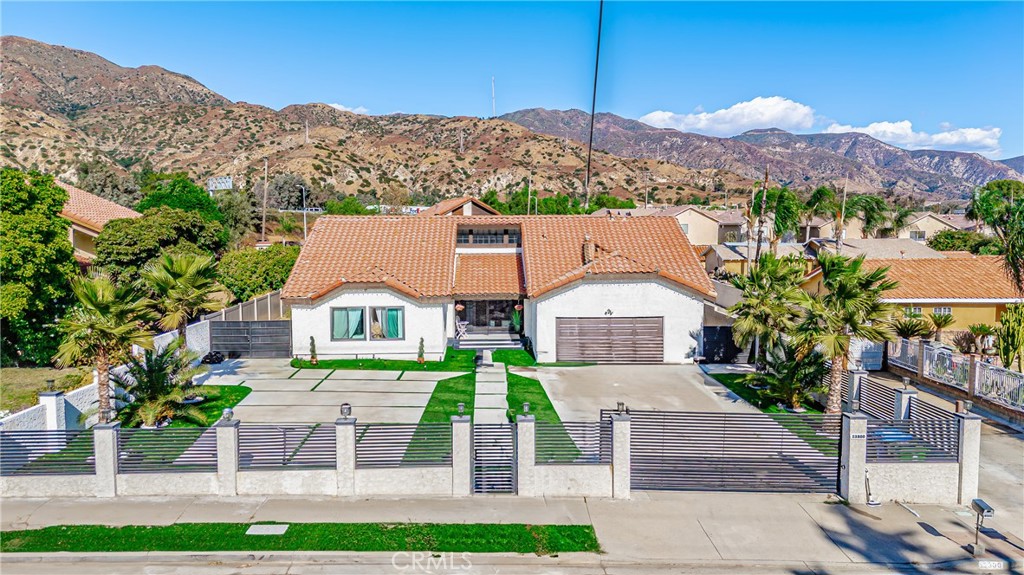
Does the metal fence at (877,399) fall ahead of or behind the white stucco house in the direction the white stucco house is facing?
ahead

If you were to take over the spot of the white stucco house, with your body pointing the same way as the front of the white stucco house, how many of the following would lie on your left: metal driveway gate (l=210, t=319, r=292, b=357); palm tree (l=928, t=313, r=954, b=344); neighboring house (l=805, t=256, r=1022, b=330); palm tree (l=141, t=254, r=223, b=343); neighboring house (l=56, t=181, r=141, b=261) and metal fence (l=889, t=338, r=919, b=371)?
3

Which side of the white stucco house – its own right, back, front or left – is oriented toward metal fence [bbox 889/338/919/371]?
left

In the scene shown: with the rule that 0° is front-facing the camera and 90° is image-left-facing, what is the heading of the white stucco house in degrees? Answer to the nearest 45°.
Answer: approximately 0°

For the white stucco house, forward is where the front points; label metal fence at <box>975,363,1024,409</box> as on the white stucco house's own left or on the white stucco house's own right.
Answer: on the white stucco house's own left

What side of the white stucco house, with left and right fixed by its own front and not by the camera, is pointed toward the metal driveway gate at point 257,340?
right

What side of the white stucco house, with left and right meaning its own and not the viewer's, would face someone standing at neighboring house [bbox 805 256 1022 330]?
left

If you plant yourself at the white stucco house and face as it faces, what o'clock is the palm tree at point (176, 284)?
The palm tree is roughly at 2 o'clock from the white stucco house.

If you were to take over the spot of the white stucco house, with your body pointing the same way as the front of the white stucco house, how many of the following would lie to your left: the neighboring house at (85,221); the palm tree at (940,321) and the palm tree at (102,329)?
1

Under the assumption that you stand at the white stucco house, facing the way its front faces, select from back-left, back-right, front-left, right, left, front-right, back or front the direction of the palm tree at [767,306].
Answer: front-left

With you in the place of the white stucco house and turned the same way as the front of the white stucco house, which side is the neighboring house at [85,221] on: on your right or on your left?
on your right

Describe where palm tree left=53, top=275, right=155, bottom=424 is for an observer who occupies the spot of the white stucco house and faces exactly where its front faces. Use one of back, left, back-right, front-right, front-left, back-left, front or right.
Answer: front-right
